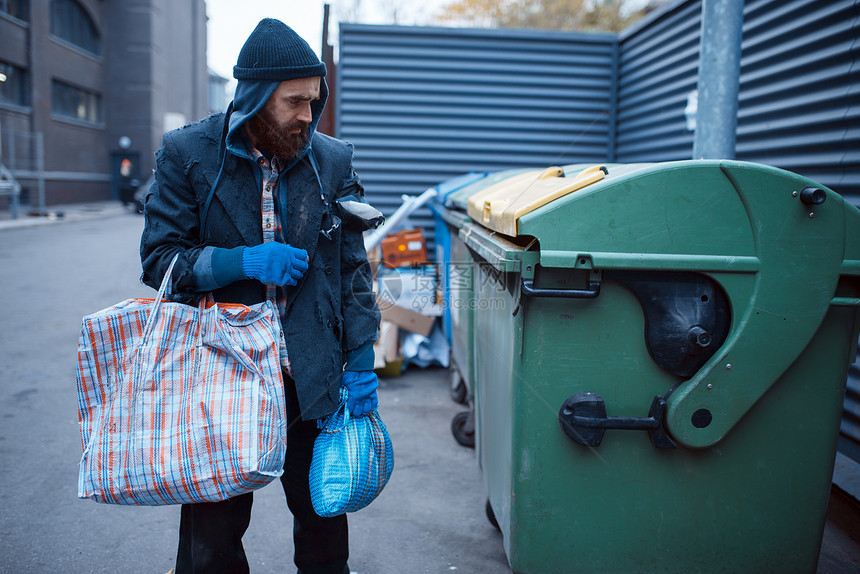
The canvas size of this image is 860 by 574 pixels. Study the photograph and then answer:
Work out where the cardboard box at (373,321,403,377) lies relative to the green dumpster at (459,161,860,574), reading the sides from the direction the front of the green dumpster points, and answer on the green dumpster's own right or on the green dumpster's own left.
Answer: on the green dumpster's own right

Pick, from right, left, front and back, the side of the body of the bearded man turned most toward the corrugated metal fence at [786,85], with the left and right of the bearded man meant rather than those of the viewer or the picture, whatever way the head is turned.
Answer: left

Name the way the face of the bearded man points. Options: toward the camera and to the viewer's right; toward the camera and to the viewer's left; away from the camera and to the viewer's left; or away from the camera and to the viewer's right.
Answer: toward the camera and to the viewer's right

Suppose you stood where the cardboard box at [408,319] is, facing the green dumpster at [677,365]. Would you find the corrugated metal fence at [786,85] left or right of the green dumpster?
left

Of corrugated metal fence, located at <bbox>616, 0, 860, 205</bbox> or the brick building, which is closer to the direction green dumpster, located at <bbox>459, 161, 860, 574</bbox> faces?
the brick building

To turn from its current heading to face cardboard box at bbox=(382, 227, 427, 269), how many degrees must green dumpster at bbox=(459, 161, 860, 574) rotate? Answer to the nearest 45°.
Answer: approximately 45° to its right

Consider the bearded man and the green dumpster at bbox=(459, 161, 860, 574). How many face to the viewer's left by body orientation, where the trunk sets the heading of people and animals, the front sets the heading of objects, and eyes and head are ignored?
1

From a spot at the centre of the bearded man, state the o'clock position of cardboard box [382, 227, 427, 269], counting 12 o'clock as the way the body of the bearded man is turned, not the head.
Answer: The cardboard box is roughly at 8 o'clock from the bearded man.

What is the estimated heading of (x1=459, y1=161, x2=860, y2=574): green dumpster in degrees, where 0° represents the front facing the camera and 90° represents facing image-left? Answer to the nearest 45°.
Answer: approximately 90°

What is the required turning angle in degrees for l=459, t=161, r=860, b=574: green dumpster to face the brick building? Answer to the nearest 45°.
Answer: approximately 45° to its right

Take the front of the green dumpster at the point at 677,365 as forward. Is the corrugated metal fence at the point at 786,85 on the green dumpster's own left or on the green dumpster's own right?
on the green dumpster's own right
